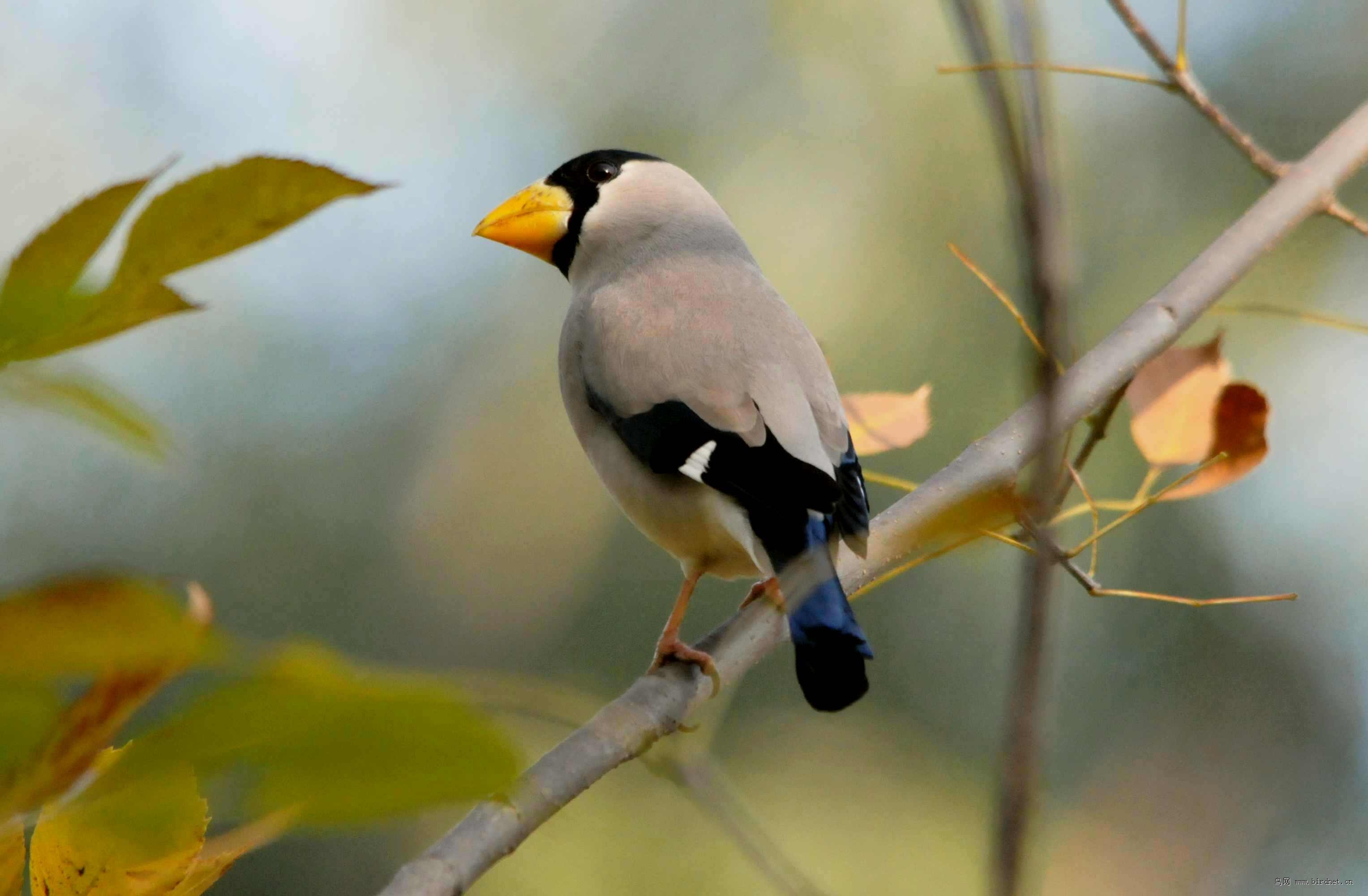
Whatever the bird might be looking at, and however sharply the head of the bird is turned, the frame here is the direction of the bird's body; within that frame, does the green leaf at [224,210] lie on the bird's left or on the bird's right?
on the bird's left

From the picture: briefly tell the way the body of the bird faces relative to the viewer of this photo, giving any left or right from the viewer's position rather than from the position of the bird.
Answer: facing away from the viewer and to the left of the viewer

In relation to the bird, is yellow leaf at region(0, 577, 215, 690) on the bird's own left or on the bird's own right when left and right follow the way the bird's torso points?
on the bird's own left

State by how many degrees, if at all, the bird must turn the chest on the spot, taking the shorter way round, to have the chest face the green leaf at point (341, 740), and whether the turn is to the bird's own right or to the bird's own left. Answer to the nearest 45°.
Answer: approximately 135° to the bird's own left
